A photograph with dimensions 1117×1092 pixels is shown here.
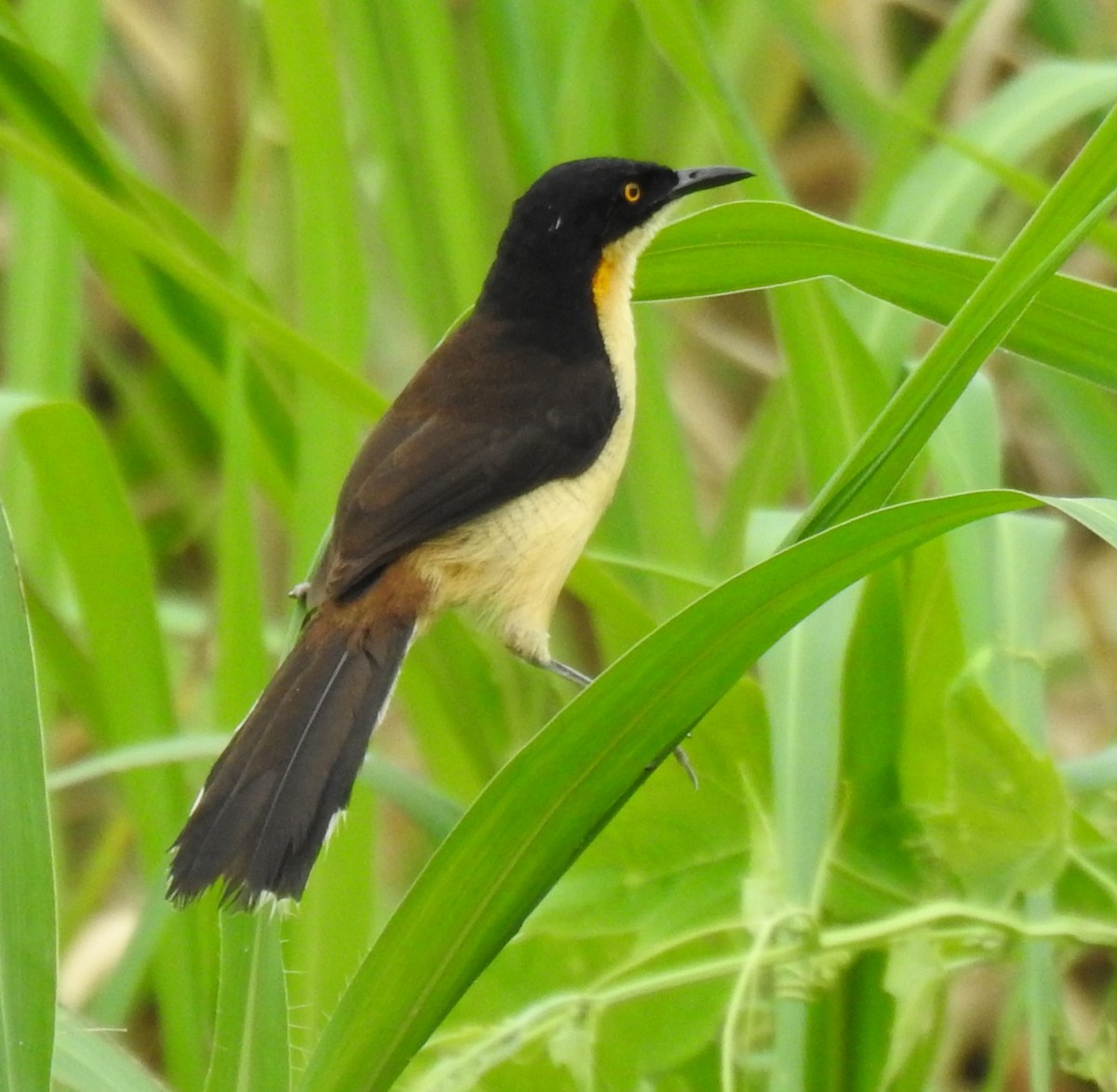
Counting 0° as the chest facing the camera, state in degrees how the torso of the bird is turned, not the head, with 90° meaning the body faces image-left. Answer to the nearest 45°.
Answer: approximately 270°

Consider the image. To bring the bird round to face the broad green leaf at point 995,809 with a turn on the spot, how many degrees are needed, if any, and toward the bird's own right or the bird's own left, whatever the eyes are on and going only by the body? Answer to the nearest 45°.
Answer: approximately 45° to the bird's own right

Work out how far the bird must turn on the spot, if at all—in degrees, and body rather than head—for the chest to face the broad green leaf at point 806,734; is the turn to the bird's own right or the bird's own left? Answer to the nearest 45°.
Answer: approximately 45° to the bird's own right

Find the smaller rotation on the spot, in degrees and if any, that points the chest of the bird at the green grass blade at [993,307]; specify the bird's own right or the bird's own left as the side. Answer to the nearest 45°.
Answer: approximately 45° to the bird's own right
